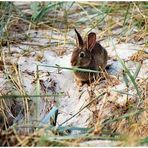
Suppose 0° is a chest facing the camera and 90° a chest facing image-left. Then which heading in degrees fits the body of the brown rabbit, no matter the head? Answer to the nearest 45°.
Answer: approximately 45°
